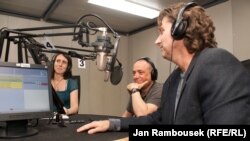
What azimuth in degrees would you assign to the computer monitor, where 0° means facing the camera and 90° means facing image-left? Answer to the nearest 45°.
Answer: approximately 315°
